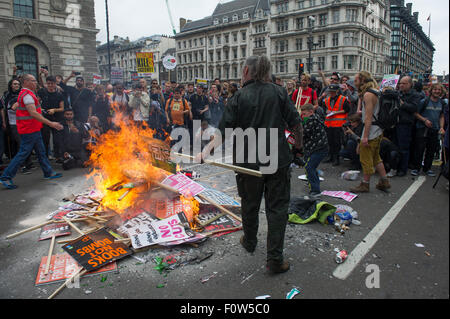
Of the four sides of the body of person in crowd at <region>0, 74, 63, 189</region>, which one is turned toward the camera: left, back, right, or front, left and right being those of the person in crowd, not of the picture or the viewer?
right

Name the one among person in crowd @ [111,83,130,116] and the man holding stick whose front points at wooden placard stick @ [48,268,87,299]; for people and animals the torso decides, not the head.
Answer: the person in crowd

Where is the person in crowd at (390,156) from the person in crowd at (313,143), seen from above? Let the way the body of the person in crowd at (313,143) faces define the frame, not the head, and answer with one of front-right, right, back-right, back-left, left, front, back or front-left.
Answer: back-right

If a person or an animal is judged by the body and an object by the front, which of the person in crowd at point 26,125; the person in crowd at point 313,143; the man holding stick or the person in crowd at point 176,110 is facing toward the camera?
the person in crowd at point 176,110

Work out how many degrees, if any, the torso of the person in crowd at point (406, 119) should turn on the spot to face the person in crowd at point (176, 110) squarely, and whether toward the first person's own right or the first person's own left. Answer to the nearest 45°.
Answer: approximately 45° to the first person's own right

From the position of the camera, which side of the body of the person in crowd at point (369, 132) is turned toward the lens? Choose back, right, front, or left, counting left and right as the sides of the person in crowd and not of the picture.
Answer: left

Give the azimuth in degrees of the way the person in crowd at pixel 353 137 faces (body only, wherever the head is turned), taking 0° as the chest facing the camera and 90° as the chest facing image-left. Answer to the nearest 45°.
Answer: approximately 45°

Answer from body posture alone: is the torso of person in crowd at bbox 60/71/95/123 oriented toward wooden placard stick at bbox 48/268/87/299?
yes

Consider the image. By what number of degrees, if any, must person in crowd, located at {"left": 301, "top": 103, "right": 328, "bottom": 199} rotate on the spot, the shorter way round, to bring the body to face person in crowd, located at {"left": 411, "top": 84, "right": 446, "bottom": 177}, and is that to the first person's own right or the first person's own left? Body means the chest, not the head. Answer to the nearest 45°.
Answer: approximately 135° to the first person's own right

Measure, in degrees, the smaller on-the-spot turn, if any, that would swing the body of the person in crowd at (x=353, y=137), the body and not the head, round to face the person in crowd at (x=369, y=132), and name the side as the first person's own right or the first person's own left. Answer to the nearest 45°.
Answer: approximately 45° to the first person's own left

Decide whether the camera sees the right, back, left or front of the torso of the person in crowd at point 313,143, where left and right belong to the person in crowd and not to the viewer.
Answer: left

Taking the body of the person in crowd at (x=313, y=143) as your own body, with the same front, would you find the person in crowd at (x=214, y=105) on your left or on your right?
on your right

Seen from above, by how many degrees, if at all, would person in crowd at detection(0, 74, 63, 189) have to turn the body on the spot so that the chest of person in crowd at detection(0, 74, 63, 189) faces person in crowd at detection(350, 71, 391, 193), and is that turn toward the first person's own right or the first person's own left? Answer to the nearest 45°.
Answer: approximately 45° to the first person's own right

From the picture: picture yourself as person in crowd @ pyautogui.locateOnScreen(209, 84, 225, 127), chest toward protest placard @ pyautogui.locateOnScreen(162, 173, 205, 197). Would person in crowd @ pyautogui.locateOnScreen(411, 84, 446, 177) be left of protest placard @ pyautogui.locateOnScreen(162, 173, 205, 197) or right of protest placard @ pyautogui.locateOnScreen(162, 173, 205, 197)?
left

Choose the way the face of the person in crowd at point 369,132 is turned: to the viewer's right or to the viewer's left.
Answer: to the viewer's left
